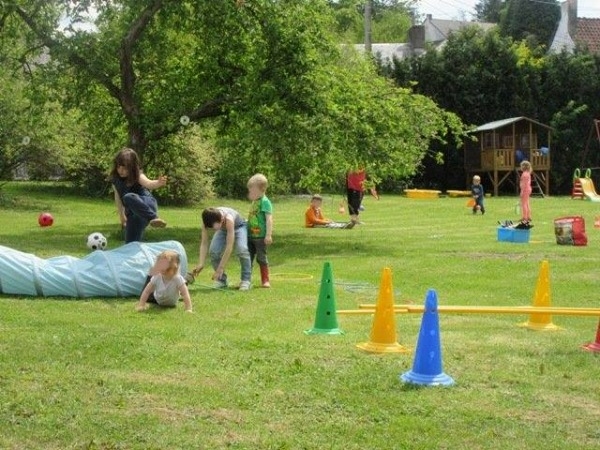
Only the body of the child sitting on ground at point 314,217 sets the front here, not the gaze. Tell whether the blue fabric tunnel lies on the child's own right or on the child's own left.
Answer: on the child's own right

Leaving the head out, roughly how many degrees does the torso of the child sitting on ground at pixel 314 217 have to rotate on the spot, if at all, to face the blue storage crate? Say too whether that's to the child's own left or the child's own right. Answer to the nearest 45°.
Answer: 0° — they already face it

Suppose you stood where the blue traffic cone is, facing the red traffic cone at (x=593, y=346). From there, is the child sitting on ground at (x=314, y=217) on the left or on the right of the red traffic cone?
left

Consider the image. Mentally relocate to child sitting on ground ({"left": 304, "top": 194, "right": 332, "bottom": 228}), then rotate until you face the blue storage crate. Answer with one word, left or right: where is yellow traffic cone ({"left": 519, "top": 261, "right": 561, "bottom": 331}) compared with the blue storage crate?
right

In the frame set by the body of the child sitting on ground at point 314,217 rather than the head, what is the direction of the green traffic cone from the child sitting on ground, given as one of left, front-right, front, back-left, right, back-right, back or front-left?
front-right

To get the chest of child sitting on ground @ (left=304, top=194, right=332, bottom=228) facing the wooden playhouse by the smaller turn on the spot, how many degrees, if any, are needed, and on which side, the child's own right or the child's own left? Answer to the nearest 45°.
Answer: approximately 90° to the child's own left

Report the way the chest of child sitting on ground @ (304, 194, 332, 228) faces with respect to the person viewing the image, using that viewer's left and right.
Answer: facing the viewer and to the right of the viewer

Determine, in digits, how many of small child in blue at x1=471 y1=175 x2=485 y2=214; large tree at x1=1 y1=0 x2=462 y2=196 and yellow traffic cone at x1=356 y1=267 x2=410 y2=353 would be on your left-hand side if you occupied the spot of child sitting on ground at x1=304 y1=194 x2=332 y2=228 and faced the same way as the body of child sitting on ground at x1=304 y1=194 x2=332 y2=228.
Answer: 1
